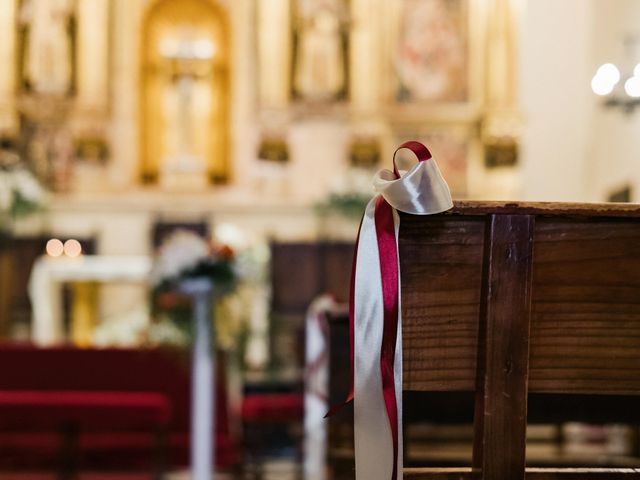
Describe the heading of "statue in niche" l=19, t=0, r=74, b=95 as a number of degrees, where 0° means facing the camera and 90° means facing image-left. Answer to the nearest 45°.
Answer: approximately 0°

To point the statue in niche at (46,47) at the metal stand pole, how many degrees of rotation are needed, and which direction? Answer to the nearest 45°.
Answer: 0° — it already faces it

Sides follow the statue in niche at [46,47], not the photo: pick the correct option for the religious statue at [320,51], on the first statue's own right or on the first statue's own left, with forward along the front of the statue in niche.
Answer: on the first statue's own left

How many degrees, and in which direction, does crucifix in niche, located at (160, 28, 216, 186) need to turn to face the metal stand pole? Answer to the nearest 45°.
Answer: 0° — it already faces it

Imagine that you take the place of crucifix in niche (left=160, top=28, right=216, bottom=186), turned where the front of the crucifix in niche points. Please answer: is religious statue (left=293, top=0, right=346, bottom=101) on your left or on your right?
on your left

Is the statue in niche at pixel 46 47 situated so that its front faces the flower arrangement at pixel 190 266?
yes

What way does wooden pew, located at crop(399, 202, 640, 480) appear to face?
away from the camera

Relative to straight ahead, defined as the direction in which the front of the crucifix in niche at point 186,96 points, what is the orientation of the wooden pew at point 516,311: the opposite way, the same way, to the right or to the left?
the opposite way

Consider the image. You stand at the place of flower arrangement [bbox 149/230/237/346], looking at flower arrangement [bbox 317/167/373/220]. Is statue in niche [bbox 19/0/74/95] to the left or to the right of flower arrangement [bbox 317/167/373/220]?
left

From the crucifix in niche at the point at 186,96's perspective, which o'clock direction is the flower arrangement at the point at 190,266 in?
The flower arrangement is roughly at 12 o'clock from the crucifix in niche.
